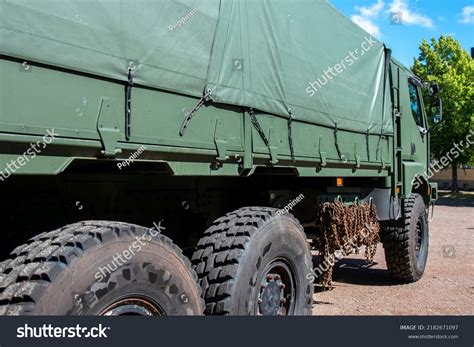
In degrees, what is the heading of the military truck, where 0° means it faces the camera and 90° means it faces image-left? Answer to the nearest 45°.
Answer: approximately 225°
